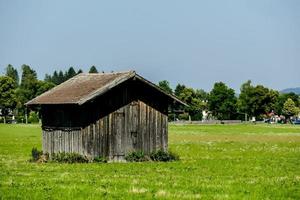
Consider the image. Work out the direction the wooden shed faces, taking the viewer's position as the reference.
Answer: facing the viewer and to the right of the viewer
